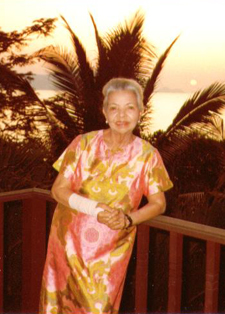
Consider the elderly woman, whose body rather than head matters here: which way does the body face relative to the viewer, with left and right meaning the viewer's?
facing the viewer

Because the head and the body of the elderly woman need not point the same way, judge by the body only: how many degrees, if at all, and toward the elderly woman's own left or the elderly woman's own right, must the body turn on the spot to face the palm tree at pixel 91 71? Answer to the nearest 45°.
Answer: approximately 180°

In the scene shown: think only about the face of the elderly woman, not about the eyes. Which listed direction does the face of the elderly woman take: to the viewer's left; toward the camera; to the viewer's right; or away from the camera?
toward the camera
